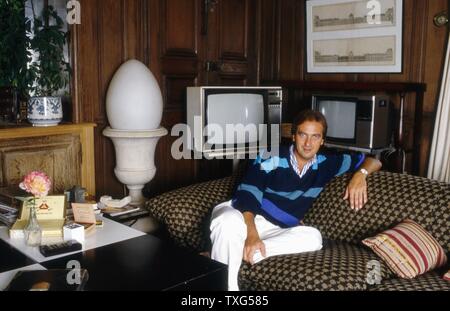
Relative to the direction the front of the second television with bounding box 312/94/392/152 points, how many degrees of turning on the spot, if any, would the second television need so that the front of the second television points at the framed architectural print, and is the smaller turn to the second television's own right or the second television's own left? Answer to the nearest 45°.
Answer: approximately 135° to the second television's own right

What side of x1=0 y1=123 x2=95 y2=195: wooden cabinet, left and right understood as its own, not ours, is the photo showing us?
front

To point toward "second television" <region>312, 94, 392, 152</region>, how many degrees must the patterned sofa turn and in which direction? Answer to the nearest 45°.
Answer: approximately 135° to its right

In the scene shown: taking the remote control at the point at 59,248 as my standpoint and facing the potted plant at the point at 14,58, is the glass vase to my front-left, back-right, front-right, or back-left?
front-left

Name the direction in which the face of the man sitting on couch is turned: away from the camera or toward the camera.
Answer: toward the camera

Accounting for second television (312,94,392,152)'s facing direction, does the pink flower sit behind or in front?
in front

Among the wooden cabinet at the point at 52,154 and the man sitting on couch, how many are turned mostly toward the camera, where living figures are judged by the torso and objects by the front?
2

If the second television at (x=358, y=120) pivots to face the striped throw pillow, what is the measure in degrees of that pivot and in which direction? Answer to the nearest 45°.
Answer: approximately 45° to its left

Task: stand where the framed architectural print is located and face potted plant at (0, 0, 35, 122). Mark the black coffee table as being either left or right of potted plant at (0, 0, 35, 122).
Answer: left

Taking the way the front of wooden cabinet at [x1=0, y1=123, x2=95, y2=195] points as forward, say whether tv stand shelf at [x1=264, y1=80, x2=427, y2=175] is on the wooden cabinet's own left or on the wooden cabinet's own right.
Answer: on the wooden cabinet's own left

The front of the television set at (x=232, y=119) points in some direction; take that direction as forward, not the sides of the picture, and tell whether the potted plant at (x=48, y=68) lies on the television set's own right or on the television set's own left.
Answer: on the television set's own right

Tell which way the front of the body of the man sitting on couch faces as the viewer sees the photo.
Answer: toward the camera
